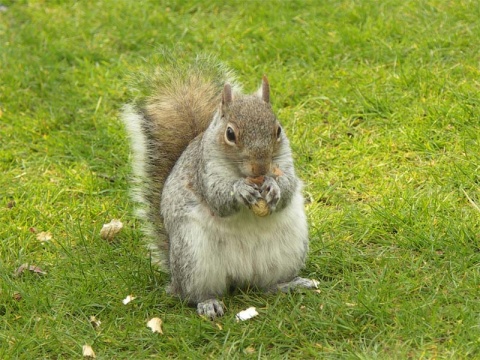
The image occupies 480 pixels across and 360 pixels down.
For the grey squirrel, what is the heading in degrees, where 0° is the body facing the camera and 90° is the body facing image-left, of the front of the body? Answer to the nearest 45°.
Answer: approximately 315°

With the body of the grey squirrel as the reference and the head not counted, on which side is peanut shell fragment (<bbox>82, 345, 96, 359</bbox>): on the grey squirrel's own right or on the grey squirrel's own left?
on the grey squirrel's own right

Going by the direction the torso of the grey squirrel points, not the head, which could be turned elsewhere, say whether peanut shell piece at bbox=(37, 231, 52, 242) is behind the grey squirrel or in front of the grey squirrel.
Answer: behind

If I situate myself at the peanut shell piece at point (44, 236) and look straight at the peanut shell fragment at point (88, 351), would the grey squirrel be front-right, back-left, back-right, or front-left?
front-left
